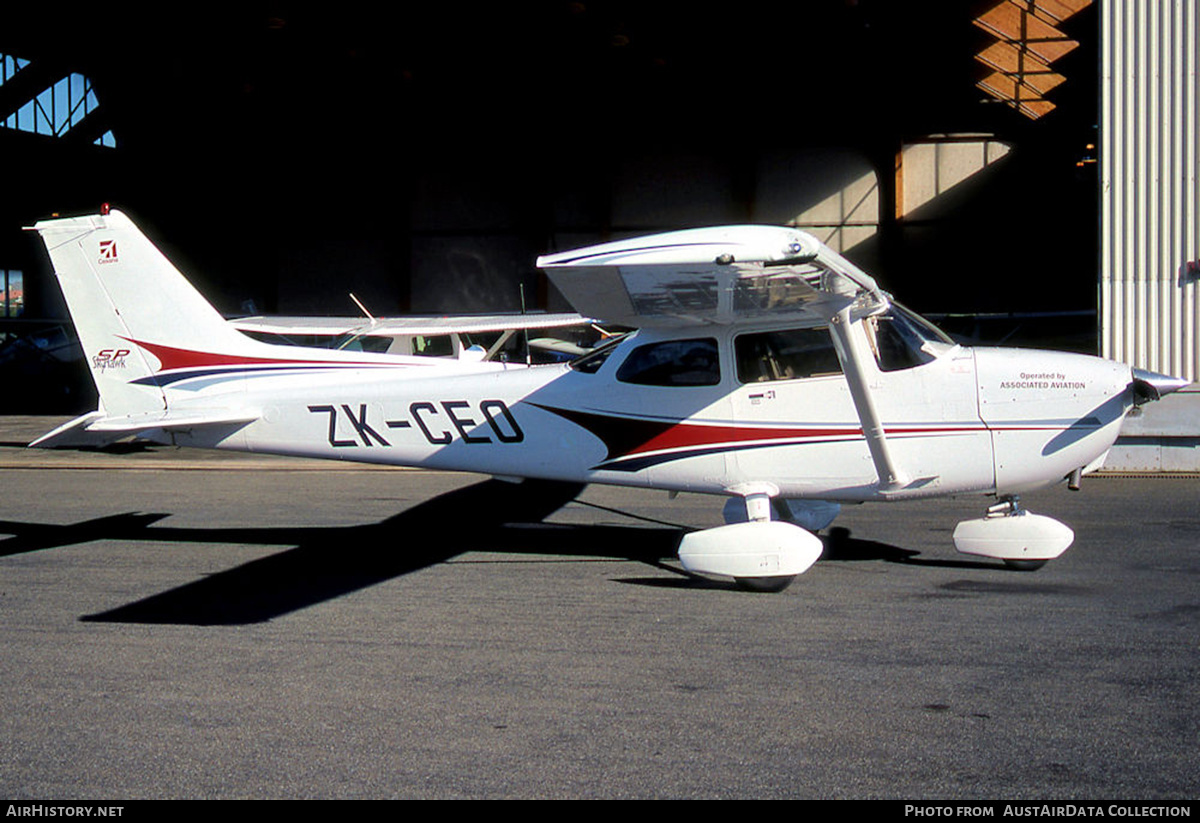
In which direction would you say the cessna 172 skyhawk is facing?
to the viewer's right
